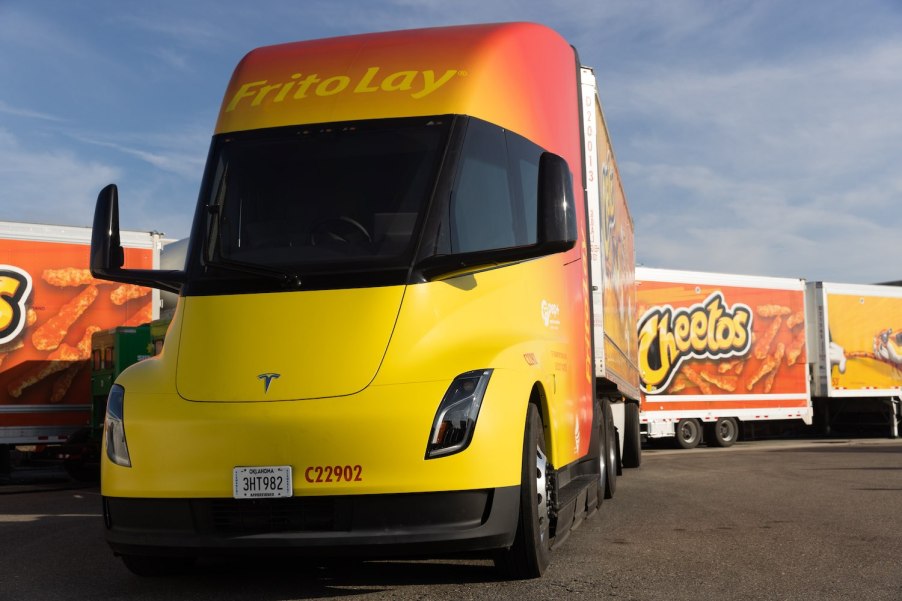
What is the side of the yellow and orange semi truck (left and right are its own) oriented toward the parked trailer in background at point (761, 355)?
back

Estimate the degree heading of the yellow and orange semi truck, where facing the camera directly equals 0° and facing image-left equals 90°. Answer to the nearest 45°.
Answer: approximately 45°

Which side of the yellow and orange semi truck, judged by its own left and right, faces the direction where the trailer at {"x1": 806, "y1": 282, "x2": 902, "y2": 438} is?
back
